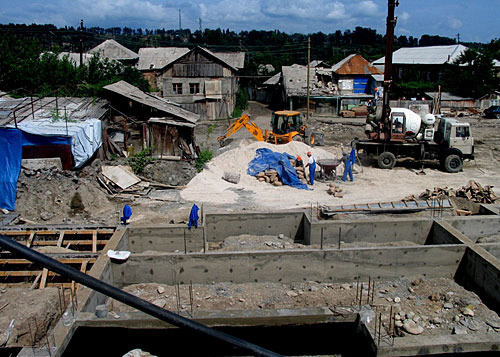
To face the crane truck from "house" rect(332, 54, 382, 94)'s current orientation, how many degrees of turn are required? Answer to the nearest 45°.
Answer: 0° — it already faces it

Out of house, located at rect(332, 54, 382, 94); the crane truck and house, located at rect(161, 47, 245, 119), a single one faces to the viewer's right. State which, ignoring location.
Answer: the crane truck

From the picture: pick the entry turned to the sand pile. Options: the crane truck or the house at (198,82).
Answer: the house

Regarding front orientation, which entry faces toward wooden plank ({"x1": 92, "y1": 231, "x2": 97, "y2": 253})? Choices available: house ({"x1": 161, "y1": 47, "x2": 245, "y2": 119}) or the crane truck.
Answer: the house

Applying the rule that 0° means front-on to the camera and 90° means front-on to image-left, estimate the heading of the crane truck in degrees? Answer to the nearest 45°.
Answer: approximately 270°

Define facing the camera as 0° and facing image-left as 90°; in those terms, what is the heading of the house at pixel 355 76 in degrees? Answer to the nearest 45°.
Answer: approximately 0°

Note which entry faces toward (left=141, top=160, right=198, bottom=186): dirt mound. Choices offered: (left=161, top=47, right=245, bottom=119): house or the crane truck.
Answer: the house

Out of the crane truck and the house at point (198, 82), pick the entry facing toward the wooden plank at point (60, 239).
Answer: the house

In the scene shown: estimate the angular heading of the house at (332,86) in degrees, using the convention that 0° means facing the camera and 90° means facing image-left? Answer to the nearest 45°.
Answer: approximately 0°

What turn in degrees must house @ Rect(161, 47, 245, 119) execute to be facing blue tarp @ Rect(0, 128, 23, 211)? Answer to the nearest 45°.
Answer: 0° — it already faces it
